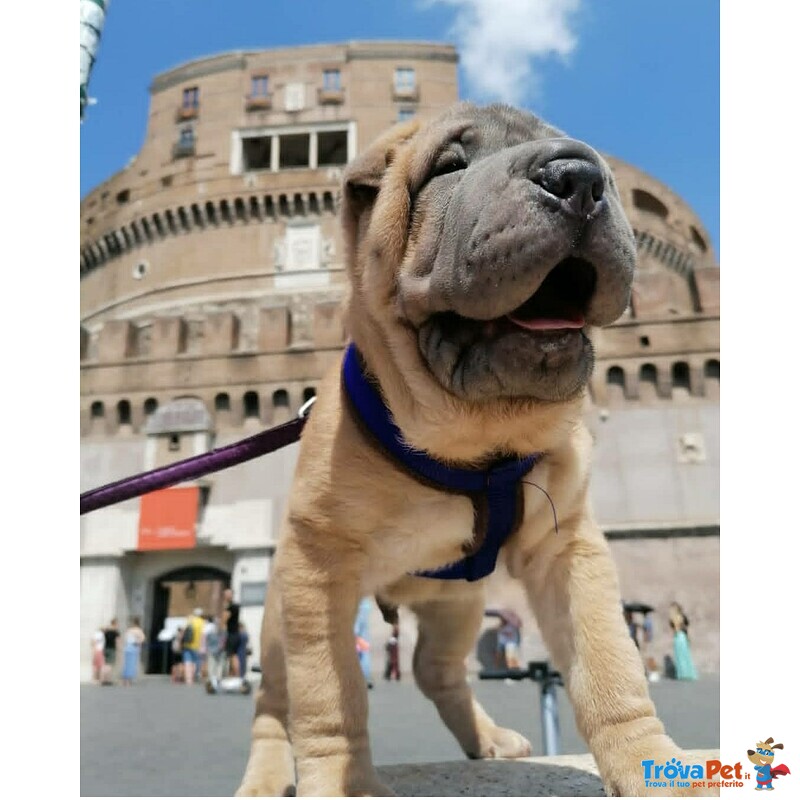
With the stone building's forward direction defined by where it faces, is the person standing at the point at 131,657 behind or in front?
in front

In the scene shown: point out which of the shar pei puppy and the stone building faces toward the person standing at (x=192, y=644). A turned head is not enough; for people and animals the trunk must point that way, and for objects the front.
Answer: the stone building

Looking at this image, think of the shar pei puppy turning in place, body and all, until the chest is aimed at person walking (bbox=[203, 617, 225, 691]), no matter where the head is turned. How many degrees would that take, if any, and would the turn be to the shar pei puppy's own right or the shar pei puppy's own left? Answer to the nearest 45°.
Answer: approximately 135° to the shar pei puppy's own left

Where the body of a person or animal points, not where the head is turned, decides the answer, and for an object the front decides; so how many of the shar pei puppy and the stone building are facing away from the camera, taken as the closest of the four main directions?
0

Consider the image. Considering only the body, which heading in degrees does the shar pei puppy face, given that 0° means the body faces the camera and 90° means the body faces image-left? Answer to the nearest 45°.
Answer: approximately 315°

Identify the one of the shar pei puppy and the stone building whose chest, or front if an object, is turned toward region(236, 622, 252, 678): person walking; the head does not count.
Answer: the stone building

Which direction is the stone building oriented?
toward the camera

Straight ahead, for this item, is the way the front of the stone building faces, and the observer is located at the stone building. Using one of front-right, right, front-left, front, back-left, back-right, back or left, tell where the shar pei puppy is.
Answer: front

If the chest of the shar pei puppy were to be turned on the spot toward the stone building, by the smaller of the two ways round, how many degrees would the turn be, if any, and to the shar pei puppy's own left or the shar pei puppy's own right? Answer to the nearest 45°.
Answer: approximately 135° to the shar pei puppy's own left

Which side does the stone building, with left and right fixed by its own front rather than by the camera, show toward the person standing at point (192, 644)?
front

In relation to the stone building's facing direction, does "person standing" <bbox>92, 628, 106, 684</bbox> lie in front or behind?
in front

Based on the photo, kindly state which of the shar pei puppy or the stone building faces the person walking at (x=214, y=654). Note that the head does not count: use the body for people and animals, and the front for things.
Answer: the stone building

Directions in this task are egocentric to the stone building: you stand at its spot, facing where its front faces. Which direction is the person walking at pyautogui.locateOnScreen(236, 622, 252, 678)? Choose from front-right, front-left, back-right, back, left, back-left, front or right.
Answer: front
